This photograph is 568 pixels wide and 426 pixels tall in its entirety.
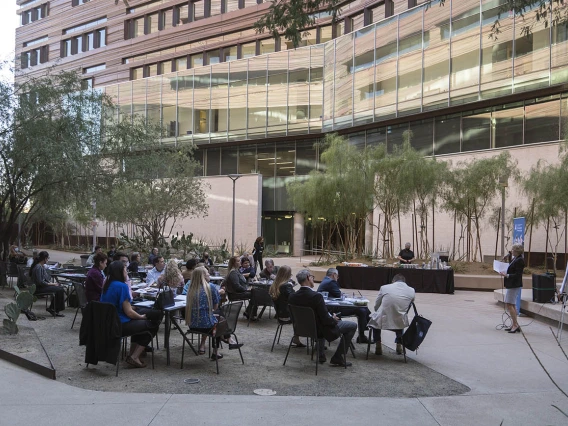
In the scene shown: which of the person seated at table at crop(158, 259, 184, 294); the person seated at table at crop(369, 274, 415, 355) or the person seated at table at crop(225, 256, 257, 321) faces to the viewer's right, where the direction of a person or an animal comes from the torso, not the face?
the person seated at table at crop(225, 256, 257, 321)

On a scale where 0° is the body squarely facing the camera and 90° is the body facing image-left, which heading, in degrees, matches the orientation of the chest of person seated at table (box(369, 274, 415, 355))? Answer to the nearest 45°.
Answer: approximately 180°

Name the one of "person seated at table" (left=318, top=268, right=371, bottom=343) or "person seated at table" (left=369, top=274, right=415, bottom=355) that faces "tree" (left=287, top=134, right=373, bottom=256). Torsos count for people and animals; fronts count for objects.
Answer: "person seated at table" (left=369, top=274, right=415, bottom=355)

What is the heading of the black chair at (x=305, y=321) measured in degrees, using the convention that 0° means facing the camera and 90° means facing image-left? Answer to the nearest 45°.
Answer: approximately 225°

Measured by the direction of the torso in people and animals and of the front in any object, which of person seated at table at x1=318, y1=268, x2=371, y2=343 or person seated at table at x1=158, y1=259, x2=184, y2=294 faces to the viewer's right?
person seated at table at x1=318, y1=268, x2=371, y2=343

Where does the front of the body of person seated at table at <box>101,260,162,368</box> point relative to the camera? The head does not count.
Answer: to the viewer's right

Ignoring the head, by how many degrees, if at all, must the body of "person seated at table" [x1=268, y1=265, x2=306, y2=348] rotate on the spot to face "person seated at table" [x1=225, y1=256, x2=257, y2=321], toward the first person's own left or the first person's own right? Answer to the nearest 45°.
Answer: approximately 90° to the first person's own left

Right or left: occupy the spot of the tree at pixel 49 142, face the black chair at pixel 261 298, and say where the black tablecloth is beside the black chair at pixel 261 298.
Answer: left

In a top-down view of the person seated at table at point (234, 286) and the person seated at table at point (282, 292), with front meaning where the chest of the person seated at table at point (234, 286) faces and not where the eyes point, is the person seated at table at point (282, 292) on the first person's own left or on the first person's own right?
on the first person's own right

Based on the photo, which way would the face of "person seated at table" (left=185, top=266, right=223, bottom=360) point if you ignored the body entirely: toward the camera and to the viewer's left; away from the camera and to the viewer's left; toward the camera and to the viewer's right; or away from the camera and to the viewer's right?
away from the camera and to the viewer's right

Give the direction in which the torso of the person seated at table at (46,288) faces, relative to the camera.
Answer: to the viewer's right

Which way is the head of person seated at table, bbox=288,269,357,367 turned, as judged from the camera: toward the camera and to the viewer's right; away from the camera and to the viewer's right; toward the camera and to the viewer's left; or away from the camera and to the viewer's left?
away from the camera and to the viewer's right

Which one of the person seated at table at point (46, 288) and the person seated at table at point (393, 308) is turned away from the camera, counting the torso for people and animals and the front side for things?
the person seated at table at point (393, 308)
